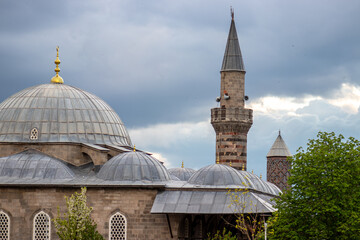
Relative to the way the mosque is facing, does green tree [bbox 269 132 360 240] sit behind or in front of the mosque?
in front

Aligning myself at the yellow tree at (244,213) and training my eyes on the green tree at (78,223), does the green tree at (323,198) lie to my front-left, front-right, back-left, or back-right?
back-left

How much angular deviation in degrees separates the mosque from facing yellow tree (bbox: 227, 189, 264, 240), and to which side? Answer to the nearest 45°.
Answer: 0° — it already faces it

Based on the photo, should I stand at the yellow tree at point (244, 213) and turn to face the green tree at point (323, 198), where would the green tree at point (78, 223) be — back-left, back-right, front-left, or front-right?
back-right
